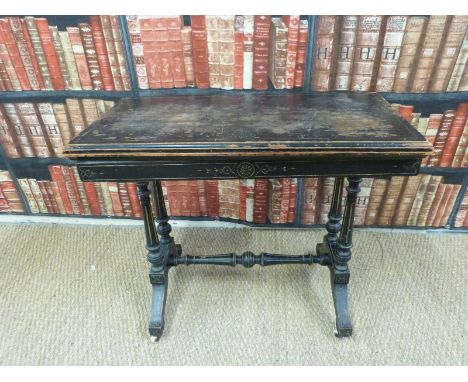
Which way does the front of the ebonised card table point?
toward the camera
